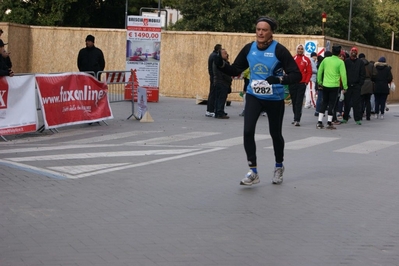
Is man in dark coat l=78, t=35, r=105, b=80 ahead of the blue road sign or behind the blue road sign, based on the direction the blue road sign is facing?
ahead

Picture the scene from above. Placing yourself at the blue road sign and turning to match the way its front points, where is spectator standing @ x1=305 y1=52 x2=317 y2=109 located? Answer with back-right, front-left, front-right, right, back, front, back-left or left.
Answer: front

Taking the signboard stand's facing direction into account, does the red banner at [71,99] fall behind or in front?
in front

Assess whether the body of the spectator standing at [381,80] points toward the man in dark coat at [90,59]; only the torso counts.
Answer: no

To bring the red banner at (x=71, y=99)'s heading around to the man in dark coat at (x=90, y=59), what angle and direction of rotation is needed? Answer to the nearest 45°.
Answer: approximately 180°

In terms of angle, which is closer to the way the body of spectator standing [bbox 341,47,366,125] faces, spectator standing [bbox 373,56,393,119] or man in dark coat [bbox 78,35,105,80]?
the man in dark coat

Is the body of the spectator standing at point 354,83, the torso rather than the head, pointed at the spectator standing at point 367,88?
no

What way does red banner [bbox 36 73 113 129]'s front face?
toward the camera

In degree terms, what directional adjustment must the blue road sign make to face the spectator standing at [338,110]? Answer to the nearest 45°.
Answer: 0° — it already faces them

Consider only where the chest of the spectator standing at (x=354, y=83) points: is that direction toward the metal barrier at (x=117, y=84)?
no

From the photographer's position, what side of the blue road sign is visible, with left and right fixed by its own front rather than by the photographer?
front
